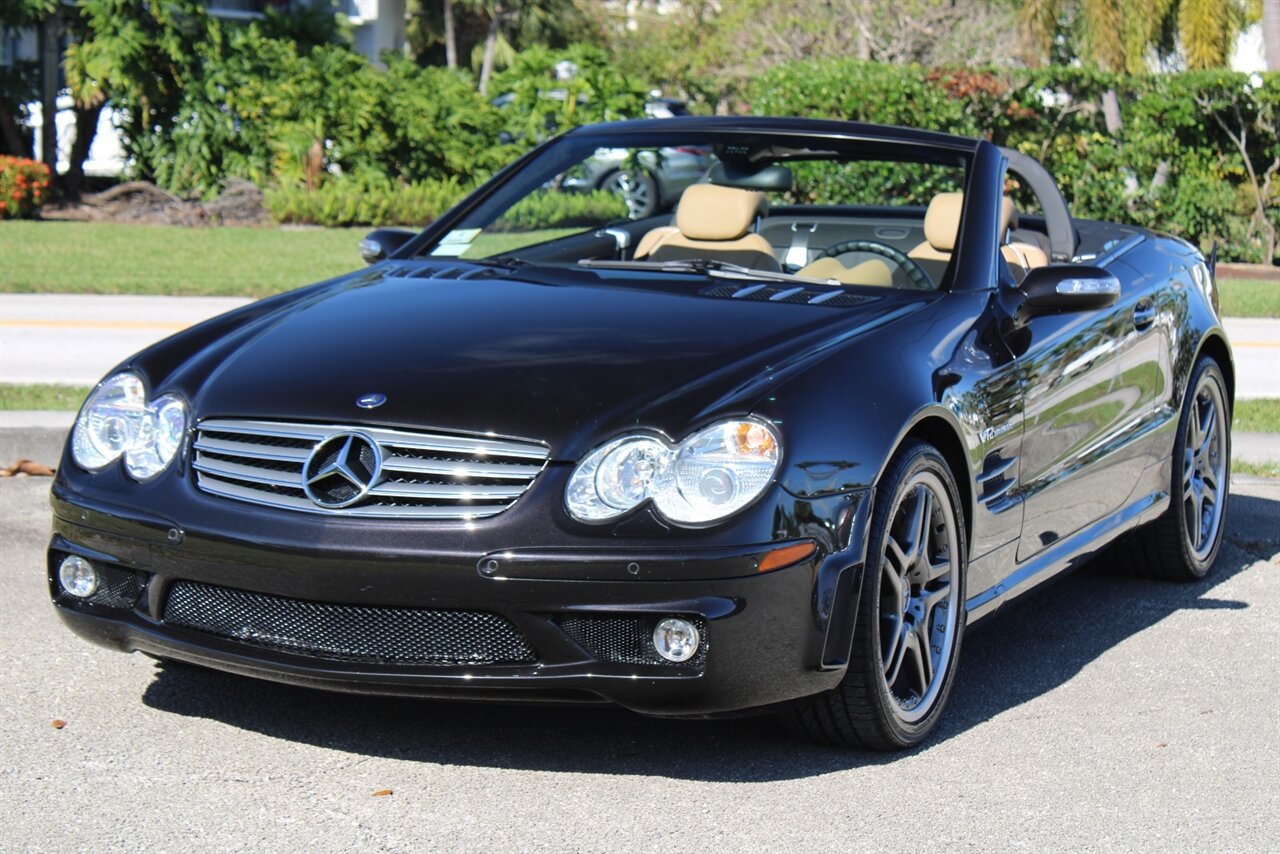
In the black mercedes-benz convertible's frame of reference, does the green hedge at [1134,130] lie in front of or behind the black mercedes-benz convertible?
behind

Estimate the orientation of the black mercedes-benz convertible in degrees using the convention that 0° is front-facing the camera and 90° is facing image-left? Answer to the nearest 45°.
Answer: approximately 45°

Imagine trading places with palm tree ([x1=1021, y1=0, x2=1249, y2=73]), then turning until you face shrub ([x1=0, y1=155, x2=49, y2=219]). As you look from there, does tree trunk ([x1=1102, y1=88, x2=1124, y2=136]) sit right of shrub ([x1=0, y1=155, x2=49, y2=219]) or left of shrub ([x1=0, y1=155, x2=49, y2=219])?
left

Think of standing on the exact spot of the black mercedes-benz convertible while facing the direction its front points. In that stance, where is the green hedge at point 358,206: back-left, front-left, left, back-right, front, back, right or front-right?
back-right

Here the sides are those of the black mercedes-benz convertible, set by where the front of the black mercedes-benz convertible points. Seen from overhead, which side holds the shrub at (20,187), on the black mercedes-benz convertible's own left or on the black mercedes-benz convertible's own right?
on the black mercedes-benz convertible's own right

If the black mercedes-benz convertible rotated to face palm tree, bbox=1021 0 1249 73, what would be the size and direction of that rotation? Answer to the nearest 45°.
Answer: approximately 135° to its right
